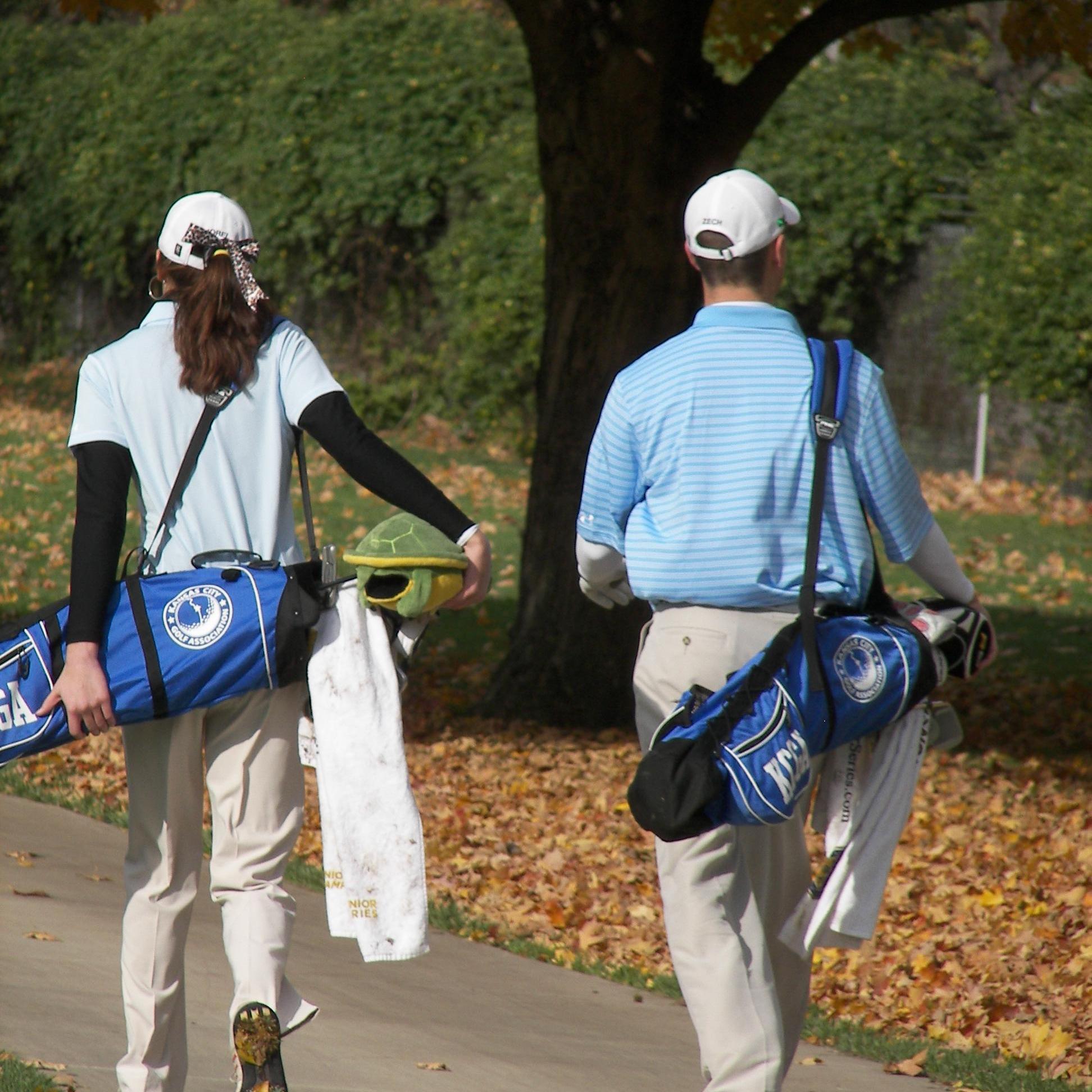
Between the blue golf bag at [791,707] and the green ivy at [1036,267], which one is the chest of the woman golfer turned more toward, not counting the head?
the green ivy

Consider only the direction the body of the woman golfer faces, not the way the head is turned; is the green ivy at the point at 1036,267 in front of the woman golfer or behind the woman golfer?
in front

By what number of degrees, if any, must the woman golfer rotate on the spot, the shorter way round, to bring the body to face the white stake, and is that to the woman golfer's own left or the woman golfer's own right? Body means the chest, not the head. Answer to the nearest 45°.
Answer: approximately 45° to the woman golfer's own right

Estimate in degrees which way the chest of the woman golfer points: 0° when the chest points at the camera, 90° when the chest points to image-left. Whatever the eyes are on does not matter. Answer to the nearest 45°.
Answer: approximately 180°

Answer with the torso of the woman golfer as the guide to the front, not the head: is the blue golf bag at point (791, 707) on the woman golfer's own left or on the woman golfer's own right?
on the woman golfer's own right

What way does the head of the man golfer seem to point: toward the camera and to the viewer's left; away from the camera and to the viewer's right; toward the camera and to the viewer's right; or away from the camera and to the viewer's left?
away from the camera and to the viewer's right

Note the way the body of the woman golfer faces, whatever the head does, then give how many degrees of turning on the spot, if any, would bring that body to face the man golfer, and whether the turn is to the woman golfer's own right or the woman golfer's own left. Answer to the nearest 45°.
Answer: approximately 90° to the woman golfer's own right

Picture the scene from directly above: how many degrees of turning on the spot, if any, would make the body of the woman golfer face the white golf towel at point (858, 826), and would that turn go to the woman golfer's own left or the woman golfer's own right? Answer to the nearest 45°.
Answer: approximately 90° to the woman golfer's own right
